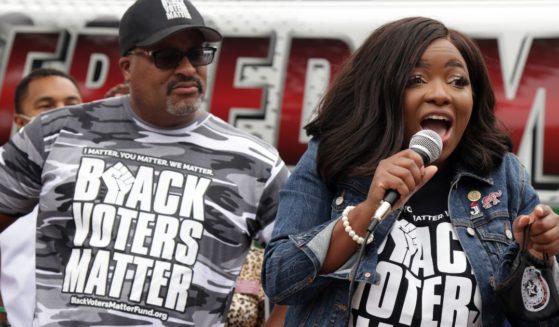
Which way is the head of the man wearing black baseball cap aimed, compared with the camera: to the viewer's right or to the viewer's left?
to the viewer's right

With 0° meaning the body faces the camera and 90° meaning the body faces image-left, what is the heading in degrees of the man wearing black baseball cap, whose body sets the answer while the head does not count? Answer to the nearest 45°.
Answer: approximately 0°
